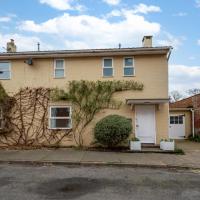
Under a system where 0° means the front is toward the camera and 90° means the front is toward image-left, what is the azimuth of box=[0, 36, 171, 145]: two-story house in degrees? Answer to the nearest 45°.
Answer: approximately 0°

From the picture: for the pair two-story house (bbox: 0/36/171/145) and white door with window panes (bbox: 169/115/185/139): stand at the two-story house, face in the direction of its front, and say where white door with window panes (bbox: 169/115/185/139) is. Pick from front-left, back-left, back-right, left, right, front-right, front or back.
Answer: back-left

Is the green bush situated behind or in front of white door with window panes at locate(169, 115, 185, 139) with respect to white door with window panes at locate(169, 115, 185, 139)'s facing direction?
in front

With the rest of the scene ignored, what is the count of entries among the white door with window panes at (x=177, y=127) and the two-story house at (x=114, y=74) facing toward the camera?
2

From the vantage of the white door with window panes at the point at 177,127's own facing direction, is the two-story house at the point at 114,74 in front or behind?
in front
